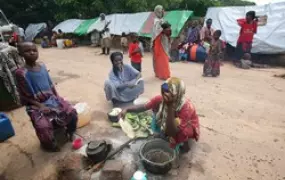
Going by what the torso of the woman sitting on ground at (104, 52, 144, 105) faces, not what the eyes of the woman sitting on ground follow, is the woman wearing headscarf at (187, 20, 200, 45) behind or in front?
behind

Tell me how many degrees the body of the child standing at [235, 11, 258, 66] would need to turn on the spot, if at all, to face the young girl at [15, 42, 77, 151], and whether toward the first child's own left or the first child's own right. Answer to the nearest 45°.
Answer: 0° — they already face them

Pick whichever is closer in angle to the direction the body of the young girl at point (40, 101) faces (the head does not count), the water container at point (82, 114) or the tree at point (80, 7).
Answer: the water container

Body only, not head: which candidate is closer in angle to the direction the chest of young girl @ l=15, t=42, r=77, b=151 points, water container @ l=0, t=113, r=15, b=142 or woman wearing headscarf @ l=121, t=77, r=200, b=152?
the woman wearing headscarf

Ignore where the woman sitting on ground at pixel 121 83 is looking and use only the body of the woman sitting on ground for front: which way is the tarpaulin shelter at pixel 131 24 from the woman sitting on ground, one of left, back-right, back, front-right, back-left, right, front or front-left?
back

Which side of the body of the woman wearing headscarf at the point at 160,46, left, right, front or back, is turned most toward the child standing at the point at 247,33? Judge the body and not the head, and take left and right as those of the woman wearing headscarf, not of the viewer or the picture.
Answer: front

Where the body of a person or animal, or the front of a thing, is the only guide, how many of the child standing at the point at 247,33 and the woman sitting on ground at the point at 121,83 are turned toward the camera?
2

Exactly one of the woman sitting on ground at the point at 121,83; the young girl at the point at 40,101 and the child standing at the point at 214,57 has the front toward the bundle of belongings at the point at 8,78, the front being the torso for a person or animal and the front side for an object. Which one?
the child standing

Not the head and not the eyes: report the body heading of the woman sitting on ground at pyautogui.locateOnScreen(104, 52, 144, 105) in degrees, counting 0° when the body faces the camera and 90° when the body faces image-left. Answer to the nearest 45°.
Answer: approximately 0°

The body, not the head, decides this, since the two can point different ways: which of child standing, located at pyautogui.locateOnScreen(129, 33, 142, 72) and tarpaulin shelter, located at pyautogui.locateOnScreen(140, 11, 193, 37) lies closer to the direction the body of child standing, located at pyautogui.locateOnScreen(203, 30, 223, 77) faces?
the child standing
